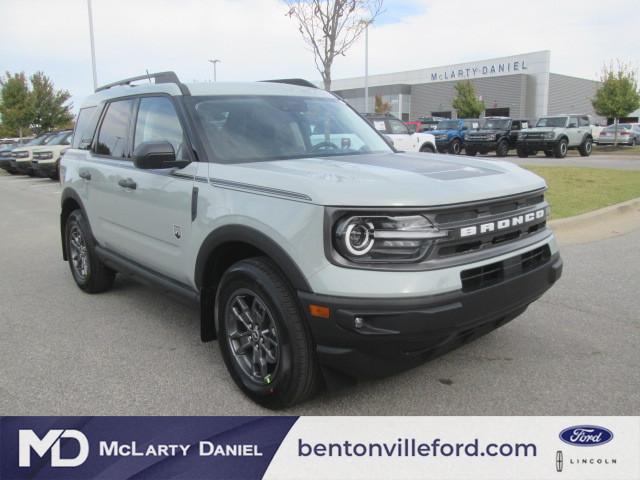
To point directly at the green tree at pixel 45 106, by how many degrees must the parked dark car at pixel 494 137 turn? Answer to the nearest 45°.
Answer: approximately 45° to its right

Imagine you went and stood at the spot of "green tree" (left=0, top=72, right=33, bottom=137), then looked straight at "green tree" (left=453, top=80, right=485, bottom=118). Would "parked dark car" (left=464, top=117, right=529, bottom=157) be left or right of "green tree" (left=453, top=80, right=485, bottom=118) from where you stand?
right

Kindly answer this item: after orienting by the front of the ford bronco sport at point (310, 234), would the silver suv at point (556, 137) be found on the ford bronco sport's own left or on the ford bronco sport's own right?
on the ford bronco sport's own left

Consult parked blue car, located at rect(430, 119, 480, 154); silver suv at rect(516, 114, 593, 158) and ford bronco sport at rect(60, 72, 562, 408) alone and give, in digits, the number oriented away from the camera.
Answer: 0

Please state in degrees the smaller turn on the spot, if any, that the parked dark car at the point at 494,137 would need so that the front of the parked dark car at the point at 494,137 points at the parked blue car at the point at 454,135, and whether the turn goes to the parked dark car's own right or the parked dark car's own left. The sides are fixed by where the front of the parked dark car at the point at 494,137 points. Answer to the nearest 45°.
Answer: approximately 45° to the parked dark car's own right

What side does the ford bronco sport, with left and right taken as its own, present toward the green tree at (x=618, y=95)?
left

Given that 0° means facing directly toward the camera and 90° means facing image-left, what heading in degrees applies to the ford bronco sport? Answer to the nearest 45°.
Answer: approximately 315°

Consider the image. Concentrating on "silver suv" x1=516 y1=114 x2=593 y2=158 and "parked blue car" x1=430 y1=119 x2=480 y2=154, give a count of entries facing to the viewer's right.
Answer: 0

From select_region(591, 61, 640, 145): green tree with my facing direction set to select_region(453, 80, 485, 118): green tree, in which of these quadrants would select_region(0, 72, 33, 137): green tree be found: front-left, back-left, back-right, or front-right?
front-left

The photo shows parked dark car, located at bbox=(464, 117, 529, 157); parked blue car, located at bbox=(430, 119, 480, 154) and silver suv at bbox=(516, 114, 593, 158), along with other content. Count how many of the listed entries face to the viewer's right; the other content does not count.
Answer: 0

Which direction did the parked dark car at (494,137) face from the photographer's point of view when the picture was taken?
facing the viewer and to the left of the viewer

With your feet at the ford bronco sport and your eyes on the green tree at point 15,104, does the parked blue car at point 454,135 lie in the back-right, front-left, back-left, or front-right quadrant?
front-right

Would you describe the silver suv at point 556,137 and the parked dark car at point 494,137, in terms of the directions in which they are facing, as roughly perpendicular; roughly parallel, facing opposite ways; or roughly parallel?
roughly parallel

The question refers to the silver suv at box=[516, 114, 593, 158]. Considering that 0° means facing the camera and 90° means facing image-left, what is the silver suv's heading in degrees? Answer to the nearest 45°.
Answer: approximately 45°
